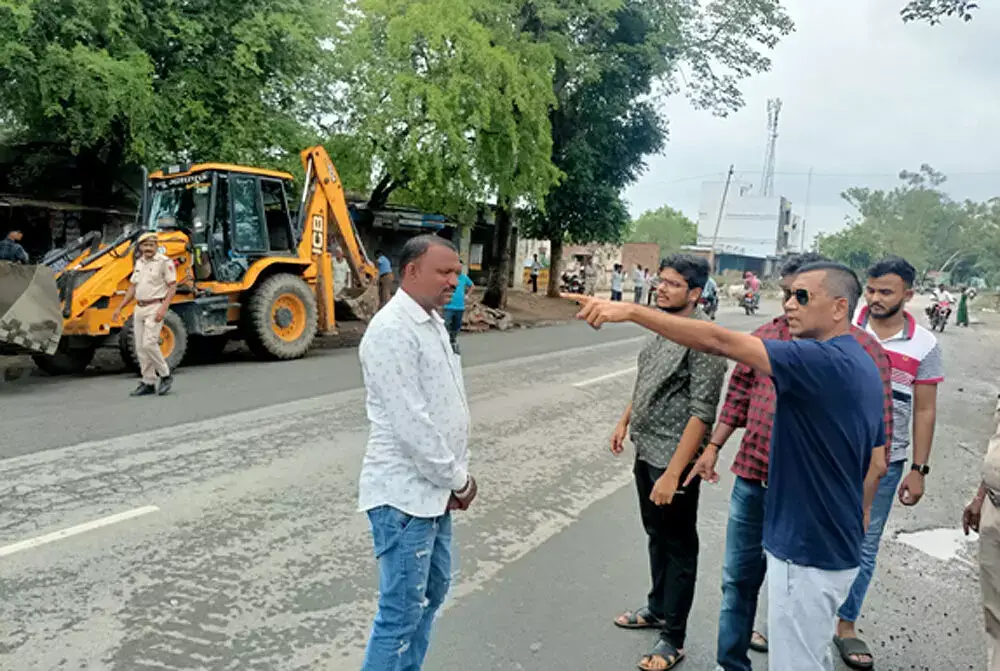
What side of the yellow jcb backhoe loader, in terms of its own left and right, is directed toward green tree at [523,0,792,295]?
back

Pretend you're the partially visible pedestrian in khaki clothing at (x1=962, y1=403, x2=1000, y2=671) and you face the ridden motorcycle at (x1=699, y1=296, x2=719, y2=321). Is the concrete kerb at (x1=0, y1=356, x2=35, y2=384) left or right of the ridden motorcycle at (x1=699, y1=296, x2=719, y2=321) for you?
left

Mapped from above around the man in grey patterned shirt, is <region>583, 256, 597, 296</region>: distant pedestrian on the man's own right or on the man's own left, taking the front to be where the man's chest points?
on the man's own right

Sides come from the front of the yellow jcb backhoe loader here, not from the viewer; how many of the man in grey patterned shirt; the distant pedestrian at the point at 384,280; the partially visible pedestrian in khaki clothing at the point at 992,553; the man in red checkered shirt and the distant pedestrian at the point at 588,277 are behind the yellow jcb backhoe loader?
2

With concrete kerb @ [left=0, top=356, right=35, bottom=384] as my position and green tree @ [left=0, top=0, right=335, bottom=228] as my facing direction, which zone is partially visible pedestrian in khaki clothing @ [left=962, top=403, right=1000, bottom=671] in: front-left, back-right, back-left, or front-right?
back-right

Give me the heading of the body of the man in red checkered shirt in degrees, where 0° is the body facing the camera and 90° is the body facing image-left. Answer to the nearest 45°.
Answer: approximately 45°

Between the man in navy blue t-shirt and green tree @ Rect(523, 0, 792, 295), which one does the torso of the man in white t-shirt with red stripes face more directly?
the man in navy blue t-shirt

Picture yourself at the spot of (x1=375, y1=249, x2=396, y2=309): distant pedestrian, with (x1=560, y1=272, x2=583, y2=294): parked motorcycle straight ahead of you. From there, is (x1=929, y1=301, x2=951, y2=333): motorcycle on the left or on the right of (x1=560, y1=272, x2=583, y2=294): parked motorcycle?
right

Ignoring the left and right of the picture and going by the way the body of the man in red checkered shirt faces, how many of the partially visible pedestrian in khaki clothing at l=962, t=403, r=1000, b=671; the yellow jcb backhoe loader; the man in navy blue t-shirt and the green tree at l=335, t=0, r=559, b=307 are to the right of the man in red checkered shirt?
2
